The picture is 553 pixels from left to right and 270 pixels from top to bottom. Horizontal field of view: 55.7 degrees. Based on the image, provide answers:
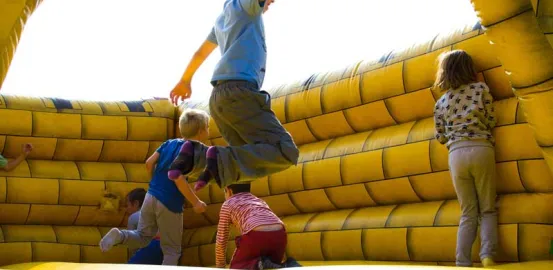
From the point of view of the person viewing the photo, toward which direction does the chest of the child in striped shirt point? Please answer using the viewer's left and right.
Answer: facing away from the viewer and to the left of the viewer

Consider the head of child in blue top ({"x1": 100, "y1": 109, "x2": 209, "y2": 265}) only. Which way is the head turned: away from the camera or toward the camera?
away from the camera
